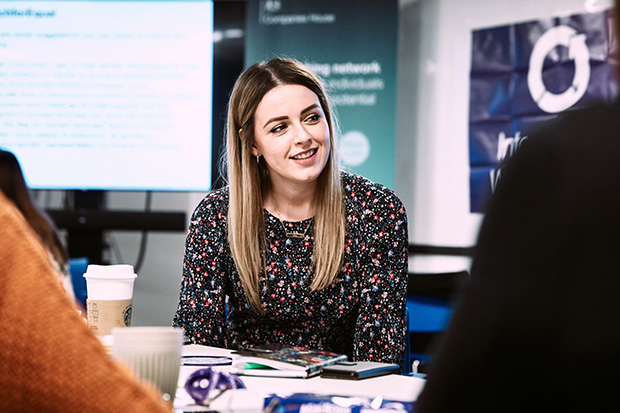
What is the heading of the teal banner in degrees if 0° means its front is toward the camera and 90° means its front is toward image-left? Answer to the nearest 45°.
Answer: approximately 0°

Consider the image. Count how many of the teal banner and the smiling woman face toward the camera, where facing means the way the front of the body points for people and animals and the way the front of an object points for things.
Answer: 2

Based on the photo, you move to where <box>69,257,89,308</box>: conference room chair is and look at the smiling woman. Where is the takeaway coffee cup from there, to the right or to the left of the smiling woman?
right

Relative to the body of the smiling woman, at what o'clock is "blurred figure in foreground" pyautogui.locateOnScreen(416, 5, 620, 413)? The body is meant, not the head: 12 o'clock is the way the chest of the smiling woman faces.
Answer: The blurred figure in foreground is roughly at 12 o'clock from the smiling woman.

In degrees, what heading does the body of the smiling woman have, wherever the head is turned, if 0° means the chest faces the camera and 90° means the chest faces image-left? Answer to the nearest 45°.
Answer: approximately 0°

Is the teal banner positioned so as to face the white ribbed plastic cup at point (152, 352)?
yes
